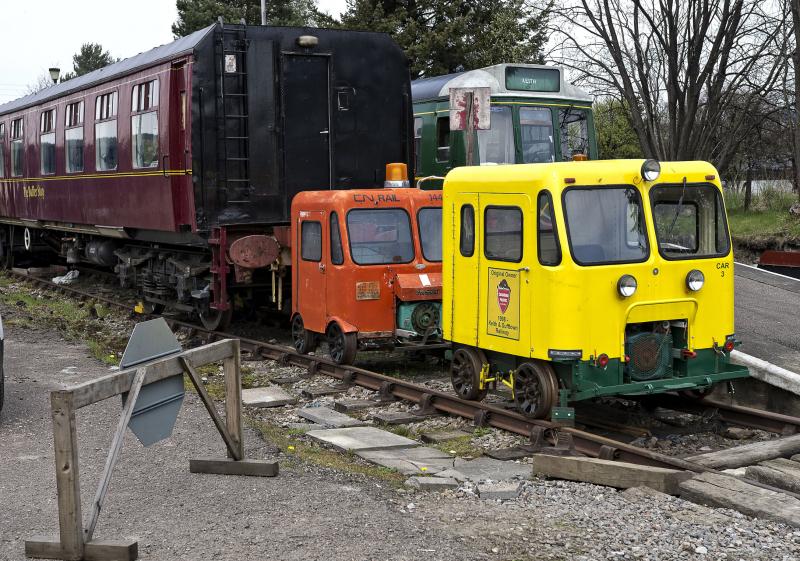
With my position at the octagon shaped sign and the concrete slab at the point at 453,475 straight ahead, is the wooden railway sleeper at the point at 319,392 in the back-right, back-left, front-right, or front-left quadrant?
front-left

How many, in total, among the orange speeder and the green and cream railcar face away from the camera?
0

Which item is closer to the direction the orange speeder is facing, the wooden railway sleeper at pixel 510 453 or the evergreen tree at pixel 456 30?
the wooden railway sleeper

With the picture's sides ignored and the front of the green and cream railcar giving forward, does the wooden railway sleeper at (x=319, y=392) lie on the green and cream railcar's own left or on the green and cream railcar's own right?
on the green and cream railcar's own right

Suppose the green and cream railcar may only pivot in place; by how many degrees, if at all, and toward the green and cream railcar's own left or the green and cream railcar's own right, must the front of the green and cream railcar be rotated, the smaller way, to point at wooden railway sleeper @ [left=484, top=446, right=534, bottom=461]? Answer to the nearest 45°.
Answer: approximately 45° to the green and cream railcar's own right

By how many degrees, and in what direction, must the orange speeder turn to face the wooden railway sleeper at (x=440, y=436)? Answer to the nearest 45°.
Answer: approximately 45° to its right

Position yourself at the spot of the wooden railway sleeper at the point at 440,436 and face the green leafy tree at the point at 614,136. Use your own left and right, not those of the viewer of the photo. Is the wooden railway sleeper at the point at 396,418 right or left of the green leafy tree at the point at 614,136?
left

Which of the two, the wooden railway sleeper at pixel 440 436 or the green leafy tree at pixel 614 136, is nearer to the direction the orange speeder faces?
the wooden railway sleeper

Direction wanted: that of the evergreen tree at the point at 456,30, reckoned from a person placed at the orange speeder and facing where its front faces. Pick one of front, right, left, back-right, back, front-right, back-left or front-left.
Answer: back-left

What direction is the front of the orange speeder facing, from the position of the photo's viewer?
facing the viewer and to the right of the viewer

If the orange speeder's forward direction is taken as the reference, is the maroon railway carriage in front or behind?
behind

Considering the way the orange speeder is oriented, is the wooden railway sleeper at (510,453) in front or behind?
in front

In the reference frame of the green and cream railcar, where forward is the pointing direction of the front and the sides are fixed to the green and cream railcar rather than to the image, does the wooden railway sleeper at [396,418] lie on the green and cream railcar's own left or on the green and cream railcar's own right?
on the green and cream railcar's own right

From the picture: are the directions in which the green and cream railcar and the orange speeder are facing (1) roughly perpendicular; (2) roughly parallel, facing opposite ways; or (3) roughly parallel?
roughly parallel
